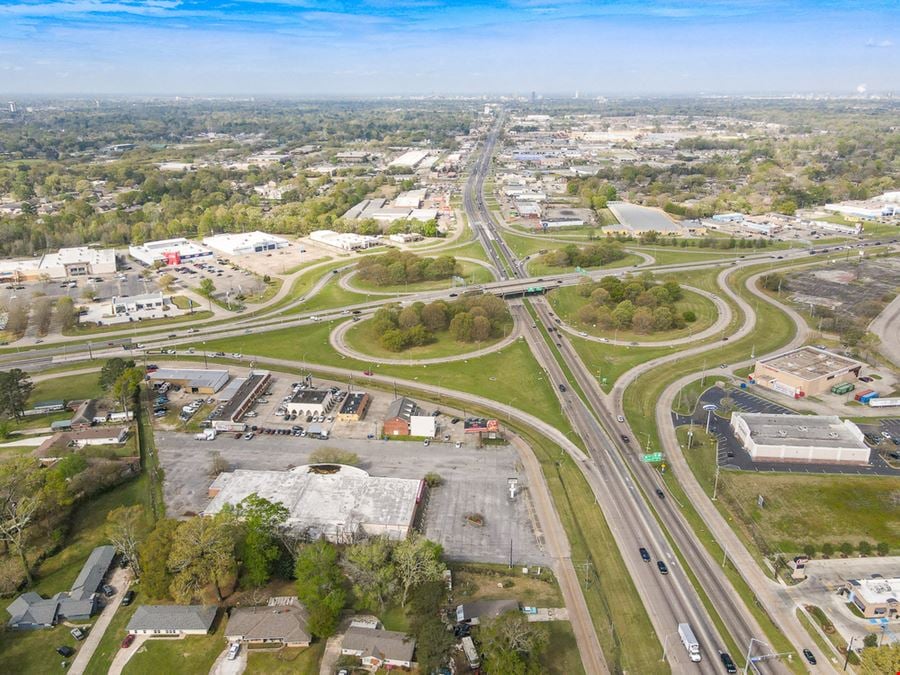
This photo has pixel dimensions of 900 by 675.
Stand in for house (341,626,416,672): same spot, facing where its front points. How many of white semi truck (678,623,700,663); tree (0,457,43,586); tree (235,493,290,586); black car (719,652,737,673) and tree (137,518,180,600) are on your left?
2

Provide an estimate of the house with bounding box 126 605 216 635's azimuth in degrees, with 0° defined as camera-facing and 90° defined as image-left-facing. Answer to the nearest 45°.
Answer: approximately 0°

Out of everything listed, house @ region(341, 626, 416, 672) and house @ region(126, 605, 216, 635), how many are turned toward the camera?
2

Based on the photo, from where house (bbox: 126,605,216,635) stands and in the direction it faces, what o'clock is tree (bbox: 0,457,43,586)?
The tree is roughly at 5 o'clock from the house.

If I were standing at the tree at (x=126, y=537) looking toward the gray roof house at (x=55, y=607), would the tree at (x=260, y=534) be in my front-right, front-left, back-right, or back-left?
back-left

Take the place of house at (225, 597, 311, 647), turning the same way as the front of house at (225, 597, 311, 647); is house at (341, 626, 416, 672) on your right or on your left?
on your left

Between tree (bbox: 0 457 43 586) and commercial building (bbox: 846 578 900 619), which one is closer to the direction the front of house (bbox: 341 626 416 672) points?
the commercial building

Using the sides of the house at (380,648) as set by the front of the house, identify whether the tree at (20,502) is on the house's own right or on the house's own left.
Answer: on the house's own right

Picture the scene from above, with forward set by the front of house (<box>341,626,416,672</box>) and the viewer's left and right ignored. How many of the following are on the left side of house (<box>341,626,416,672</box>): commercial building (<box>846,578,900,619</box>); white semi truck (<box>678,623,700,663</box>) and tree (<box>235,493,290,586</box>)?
2

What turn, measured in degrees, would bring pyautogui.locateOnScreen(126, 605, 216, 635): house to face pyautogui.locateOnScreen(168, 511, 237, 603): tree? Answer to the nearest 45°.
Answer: approximately 135° to its left

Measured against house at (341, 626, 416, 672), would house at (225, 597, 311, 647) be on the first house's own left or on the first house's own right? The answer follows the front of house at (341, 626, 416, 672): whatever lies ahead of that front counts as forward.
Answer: on the first house's own right

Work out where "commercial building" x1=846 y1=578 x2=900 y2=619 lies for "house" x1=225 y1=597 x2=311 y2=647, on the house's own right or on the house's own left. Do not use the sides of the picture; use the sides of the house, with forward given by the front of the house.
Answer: on the house's own left

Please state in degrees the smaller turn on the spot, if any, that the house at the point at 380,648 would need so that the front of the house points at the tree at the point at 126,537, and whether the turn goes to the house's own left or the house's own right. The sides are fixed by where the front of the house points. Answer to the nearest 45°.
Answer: approximately 135° to the house's own right

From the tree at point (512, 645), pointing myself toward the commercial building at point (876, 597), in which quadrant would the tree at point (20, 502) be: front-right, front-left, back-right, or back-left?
back-left
